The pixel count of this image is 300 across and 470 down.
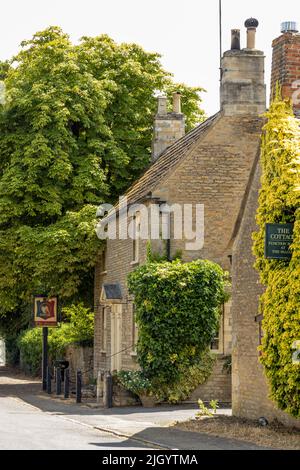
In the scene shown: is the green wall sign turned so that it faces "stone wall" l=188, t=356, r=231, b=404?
no

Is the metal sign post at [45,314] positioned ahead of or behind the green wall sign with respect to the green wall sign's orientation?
behind

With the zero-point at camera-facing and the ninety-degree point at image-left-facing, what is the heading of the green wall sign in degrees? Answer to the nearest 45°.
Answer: approximately 0°

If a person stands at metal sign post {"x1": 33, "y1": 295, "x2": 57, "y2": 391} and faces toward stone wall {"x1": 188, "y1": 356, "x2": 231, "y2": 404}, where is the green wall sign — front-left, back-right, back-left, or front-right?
front-right

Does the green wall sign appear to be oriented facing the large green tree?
no

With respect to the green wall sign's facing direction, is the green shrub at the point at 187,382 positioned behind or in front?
behind

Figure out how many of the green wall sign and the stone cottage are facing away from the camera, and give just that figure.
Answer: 0

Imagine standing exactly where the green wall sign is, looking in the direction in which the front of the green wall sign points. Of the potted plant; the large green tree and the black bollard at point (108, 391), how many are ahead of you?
0

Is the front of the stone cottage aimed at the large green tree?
no
